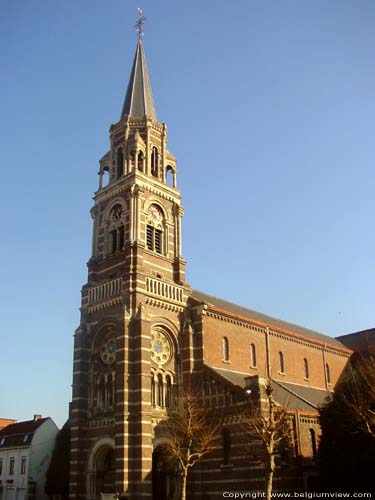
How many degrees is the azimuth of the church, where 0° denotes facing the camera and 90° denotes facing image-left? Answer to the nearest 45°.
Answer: approximately 45°

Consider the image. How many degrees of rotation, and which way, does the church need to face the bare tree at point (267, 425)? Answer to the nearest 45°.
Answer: approximately 90° to its left
